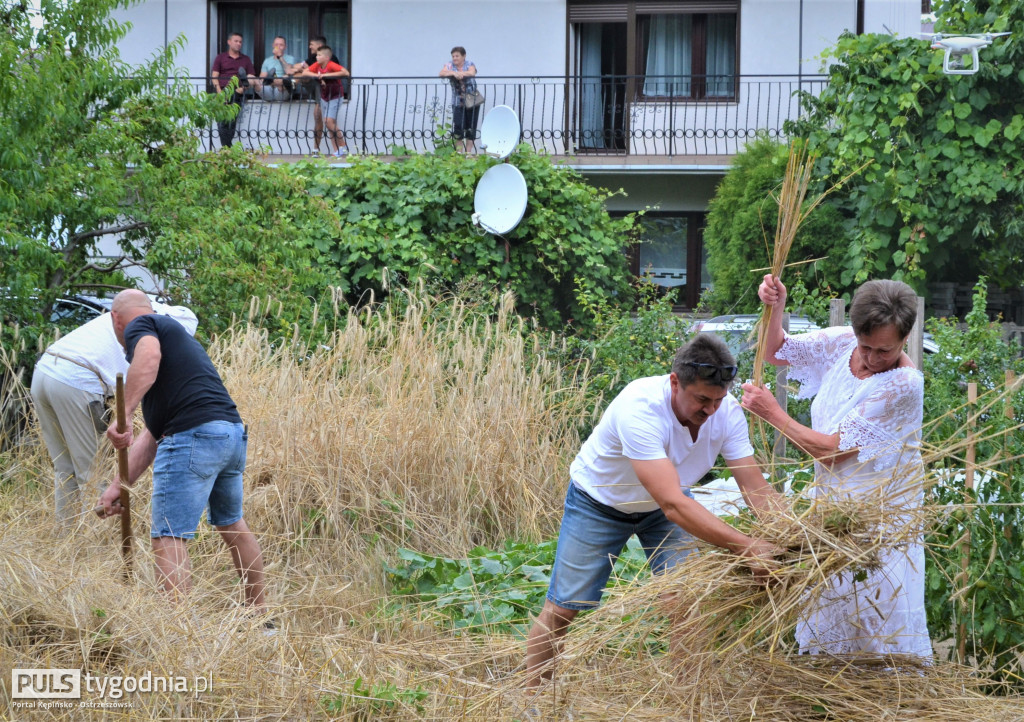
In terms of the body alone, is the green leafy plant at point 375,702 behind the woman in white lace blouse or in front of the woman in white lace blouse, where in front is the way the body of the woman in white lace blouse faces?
in front

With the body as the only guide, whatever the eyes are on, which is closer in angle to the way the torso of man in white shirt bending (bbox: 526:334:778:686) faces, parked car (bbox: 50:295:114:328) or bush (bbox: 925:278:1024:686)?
the bush

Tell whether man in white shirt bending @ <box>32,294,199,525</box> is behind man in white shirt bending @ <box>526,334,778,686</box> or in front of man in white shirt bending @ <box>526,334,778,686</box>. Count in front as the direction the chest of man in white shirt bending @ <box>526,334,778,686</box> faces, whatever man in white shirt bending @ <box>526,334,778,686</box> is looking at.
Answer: behind

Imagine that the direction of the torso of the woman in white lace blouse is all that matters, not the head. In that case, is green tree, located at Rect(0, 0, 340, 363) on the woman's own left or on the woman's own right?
on the woman's own right

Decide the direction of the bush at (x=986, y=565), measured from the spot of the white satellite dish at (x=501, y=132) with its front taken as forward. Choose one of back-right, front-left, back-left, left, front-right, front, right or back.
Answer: front-left

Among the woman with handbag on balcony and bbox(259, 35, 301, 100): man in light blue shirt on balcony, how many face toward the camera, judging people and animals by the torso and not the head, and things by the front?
2

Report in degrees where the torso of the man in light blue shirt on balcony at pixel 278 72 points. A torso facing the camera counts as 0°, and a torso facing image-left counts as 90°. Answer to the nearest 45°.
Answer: approximately 0°

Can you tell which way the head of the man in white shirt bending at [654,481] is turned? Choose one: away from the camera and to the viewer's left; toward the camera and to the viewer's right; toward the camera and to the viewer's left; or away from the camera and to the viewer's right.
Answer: toward the camera and to the viewer's right
